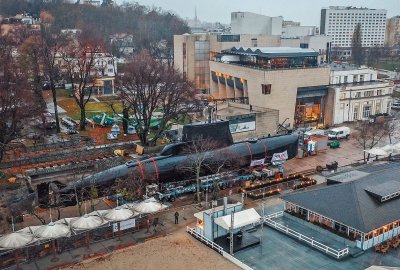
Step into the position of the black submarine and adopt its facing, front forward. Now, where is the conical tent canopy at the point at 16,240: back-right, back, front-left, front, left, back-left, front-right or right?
back-right

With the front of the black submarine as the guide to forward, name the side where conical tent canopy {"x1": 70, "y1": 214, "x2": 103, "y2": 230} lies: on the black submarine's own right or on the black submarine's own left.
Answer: on the black submarine's own right

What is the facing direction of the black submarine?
to the viewer's right

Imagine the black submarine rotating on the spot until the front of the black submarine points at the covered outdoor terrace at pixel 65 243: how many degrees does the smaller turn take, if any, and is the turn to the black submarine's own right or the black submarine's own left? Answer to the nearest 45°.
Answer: approximately 135° to the black submarine's own right

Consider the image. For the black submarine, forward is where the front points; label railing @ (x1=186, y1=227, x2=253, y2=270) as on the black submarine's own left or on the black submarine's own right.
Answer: on the black submarine's own right

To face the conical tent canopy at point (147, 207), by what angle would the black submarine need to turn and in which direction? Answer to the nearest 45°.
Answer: approximately 90° to its right

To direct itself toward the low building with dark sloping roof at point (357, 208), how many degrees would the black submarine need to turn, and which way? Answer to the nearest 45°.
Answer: approximately 45° to its right

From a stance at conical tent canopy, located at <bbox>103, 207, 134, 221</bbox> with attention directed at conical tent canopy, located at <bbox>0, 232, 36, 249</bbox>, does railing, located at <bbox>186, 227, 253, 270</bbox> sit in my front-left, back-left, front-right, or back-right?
back-left

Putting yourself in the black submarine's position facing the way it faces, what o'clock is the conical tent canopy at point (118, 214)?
The conical tent canopy is roughly at 4 o'clock from the black submarine.

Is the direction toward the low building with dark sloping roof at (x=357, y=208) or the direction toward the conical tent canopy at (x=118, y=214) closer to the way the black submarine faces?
the low building with dark sloping roof

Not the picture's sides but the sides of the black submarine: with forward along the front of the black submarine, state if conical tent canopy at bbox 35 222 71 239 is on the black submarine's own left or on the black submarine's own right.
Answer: on the black submarine's own right
